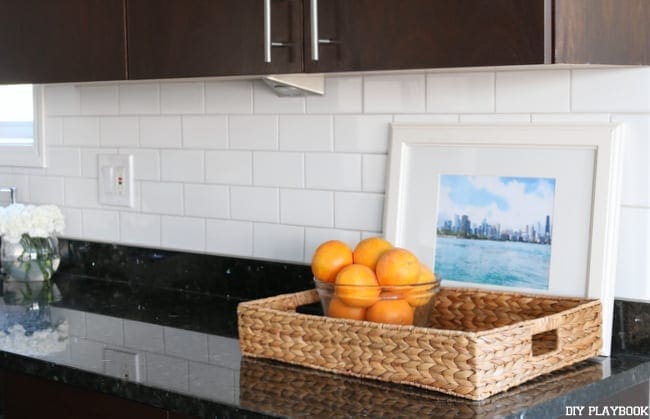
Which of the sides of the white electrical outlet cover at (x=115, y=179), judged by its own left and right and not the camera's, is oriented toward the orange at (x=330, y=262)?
left

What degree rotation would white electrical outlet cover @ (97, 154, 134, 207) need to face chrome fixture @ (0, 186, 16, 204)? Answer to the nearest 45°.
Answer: approximately 90° to its right

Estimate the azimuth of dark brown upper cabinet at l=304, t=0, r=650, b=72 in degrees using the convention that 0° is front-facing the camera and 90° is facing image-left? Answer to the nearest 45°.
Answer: approximately 45°

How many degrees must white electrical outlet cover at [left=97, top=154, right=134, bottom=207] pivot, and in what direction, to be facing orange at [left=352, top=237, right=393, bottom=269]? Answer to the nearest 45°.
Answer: approximately 90° to its left

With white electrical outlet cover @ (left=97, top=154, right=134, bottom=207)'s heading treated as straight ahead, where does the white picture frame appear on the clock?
The white picture frame is roughly at 9 o'clock from the white electrical outlet cover.

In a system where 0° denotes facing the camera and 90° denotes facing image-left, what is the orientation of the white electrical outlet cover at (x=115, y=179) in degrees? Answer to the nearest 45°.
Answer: approximately 45°

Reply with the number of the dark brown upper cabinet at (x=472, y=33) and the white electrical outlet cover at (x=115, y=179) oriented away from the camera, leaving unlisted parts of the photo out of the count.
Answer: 0
